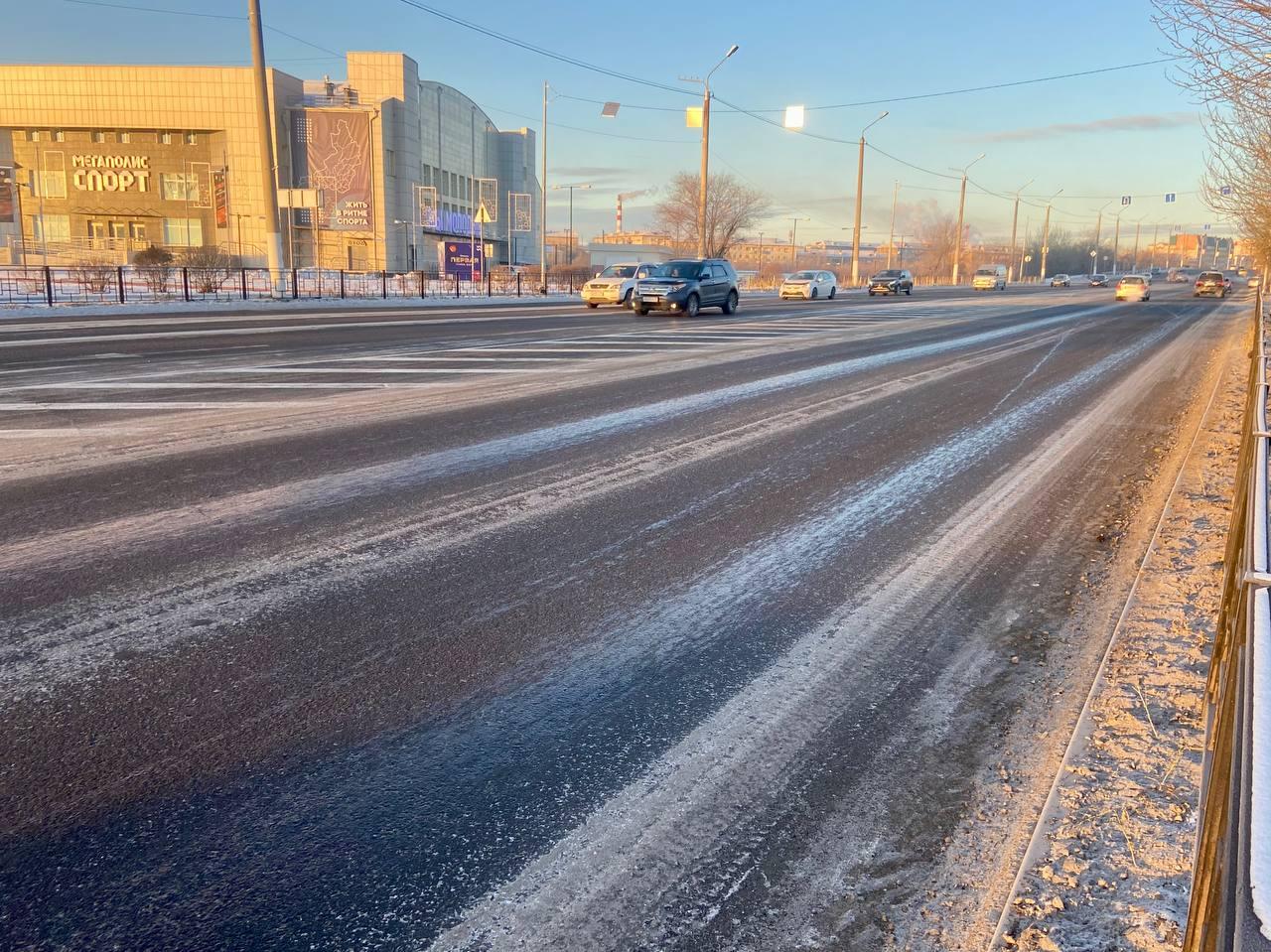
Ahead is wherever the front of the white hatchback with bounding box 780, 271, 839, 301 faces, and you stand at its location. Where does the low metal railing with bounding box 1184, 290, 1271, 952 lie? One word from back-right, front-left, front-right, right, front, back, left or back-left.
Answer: front-left

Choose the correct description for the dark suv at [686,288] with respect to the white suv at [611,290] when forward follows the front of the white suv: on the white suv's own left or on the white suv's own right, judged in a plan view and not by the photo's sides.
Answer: on the white suv's own left

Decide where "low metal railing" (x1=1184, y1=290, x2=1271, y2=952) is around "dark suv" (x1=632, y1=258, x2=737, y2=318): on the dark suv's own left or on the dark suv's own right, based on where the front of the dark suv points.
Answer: on the dark suv's own left

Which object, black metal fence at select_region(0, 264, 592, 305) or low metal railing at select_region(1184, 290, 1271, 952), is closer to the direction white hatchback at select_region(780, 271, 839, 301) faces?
the black metal fence

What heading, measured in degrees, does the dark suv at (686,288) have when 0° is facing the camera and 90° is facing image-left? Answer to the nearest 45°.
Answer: approximately 45°

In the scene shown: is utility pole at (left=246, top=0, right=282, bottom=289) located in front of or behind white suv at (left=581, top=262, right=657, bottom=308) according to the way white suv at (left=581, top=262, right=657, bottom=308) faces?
in front

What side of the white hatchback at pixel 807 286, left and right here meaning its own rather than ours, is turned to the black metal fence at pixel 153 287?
front

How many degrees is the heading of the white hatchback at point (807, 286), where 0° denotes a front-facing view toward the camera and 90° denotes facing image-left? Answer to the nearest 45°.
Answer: approximately 45°

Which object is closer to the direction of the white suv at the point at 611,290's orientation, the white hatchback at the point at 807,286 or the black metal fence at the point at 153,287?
the black metal fence

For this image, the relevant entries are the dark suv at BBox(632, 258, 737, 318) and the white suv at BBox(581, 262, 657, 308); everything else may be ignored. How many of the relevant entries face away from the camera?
0

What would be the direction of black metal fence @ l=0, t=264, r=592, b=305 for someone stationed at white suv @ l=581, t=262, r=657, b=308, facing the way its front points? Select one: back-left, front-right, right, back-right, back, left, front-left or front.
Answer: front-right
